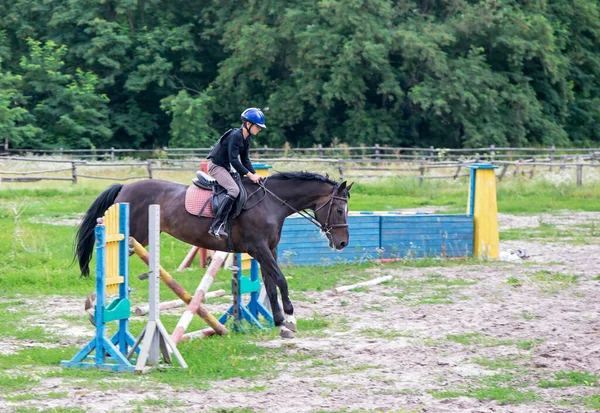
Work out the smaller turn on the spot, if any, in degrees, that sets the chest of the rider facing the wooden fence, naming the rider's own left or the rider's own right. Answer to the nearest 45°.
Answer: approximately 90° to the rider's own left

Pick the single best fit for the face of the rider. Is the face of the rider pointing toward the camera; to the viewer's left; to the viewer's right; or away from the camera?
to the viewer's right

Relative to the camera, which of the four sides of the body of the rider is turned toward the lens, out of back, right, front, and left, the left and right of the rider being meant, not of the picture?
right

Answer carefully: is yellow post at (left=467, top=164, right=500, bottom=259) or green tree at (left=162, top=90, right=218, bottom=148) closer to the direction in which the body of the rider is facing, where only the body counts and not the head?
the yellow post

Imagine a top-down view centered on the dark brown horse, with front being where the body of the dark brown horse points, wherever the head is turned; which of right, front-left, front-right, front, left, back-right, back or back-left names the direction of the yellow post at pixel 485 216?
front-left

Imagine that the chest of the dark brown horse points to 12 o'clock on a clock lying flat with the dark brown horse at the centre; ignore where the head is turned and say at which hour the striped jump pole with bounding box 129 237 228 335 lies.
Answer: The striped jump pole is roughly at 4 o'clock from the dark brown horse.

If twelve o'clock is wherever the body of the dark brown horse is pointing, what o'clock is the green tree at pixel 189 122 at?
The green tree is roughly at 9 o'clock from the dark brown horse.

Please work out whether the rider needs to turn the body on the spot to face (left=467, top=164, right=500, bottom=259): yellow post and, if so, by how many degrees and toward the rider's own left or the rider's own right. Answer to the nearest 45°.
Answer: approximately 45° to the rider's own left

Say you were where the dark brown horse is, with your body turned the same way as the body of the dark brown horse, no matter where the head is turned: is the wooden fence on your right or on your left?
on your left

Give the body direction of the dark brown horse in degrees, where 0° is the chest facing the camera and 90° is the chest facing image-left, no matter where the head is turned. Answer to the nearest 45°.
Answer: approximately 270°
